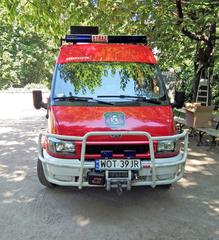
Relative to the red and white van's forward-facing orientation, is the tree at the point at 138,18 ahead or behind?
behind

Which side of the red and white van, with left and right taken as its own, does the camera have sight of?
front
